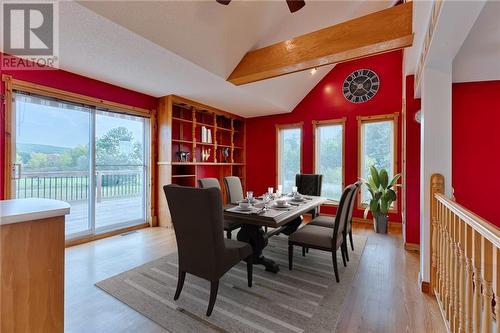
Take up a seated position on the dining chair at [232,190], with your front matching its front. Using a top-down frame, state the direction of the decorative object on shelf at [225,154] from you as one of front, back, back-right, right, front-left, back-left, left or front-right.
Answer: back-left

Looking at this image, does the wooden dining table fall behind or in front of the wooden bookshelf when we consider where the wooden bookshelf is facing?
in front

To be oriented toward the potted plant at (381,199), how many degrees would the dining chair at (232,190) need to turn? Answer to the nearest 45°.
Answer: approximately 45° to its left

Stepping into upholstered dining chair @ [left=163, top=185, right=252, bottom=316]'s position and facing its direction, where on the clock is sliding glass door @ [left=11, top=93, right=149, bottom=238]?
The sliding glass door is roughly at 9 o'clock from the upholstered dining chair.

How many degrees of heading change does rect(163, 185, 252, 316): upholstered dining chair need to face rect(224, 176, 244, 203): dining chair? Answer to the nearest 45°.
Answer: approximately 45° to its left

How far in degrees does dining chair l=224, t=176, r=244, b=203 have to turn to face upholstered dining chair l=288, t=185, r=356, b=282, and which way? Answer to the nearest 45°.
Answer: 0° — it already faces it

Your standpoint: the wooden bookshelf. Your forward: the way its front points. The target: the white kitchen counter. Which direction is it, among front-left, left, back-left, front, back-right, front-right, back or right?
front-right

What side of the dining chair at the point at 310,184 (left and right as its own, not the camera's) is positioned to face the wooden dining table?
front

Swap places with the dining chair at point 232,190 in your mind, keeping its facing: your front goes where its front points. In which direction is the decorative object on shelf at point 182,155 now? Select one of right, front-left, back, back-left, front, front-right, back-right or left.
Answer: back

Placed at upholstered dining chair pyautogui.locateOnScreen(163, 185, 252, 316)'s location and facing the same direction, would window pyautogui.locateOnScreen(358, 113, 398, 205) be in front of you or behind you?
in front

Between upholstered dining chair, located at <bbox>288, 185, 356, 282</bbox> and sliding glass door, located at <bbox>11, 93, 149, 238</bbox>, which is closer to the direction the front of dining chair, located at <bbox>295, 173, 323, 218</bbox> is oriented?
the upholstered dining chair

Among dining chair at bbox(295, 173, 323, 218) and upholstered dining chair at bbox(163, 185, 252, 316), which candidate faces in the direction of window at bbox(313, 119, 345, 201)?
the upholstered dining chair

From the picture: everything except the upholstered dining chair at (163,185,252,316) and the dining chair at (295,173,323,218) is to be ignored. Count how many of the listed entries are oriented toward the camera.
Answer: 1

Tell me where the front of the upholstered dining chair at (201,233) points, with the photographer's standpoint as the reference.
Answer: facing away from the viewer and to the right of the viewer
